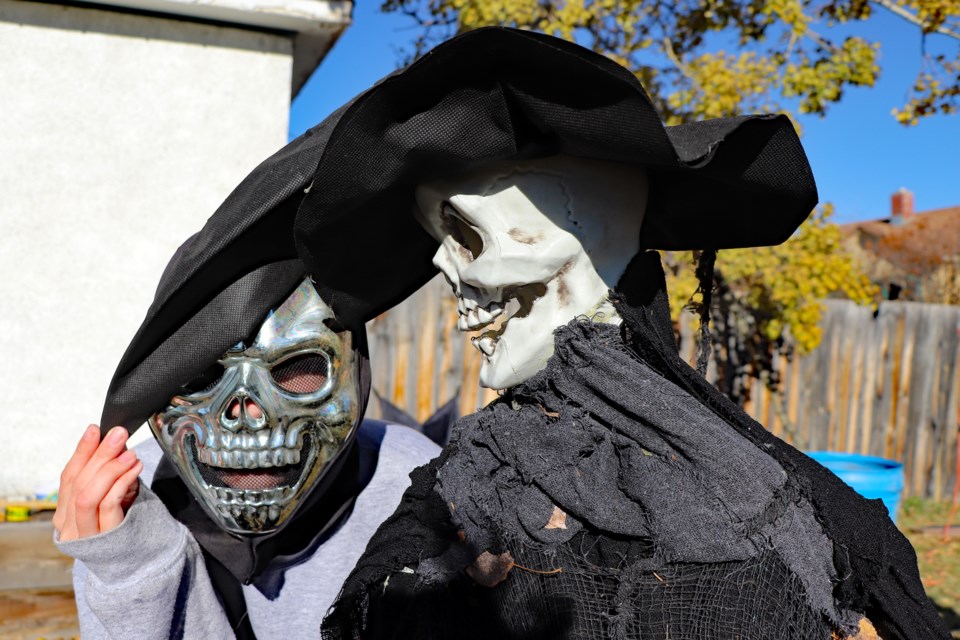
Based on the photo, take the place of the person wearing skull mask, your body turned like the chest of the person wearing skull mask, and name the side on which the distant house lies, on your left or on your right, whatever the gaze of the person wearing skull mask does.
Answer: on your left

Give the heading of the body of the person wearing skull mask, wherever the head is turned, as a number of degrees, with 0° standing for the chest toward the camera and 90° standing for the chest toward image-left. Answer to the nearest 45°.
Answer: approximately 0°

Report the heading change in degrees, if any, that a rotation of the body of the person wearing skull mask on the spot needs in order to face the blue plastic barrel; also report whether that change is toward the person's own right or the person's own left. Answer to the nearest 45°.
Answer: approximately 135° to the person's own left

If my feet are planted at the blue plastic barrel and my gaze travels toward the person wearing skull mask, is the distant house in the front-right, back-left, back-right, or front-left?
back-right

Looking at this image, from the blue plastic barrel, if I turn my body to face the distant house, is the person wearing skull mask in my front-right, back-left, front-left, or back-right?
back-left
